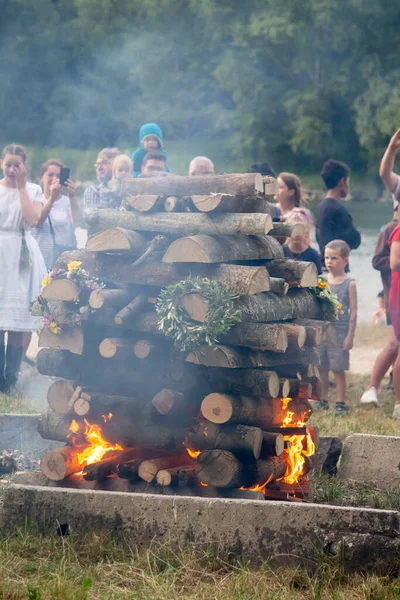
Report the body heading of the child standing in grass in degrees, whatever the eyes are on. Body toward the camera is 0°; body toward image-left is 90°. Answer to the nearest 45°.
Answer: approximately 45°

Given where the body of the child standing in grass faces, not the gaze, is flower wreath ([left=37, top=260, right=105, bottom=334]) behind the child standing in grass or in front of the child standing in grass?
in front

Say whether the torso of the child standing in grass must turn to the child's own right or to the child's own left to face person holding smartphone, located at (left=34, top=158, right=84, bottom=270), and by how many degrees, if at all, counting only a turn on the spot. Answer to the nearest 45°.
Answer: approximately 45° to the child's own right

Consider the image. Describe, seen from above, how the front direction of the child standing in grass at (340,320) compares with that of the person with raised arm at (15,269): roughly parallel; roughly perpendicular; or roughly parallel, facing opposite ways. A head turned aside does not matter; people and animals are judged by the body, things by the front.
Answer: roughly parallel

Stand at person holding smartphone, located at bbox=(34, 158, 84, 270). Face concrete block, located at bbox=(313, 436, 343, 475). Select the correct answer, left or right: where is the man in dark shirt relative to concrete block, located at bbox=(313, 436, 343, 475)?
left

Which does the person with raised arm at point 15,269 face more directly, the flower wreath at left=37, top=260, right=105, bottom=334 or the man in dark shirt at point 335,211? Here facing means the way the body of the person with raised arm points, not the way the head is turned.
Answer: the flower wreath
